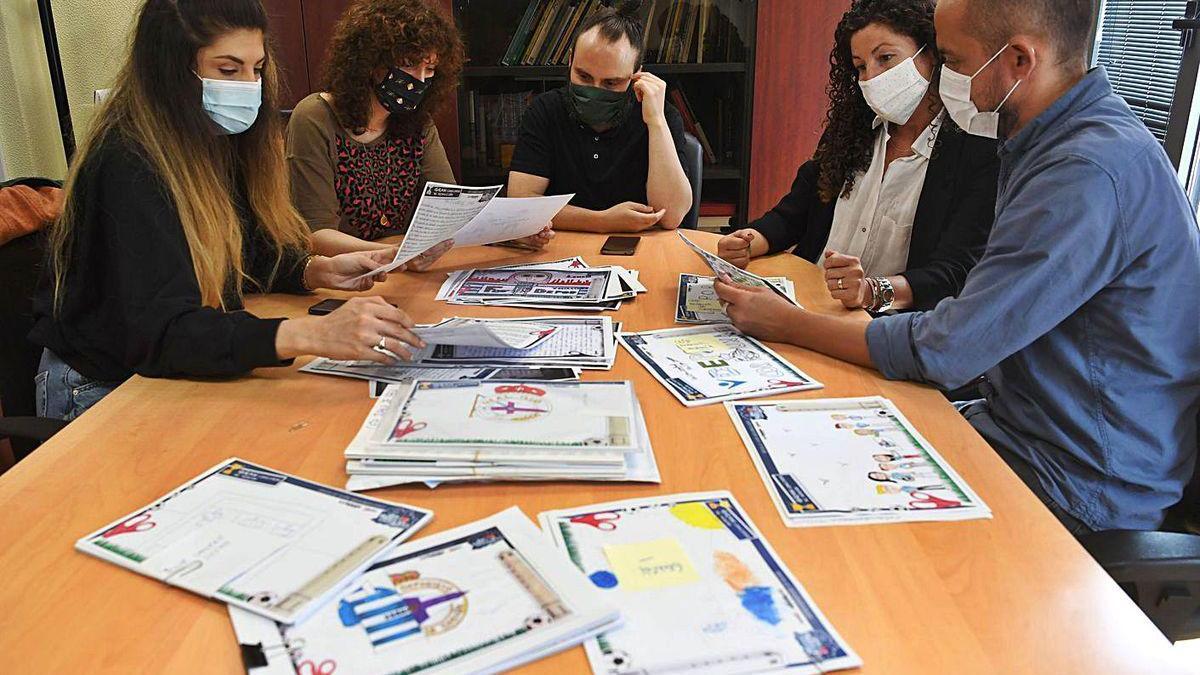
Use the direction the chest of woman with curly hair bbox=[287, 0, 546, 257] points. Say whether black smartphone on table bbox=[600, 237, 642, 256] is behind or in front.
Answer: in front

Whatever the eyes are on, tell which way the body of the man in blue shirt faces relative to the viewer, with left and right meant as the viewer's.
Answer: facing to the left of the viewer

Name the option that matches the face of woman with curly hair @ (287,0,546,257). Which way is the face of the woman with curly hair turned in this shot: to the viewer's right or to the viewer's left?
to the viewer's right

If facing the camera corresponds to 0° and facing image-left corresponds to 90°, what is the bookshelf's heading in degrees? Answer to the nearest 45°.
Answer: approximately 0°

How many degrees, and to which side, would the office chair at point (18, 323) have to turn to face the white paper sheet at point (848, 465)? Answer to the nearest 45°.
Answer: approximately 45° to its right

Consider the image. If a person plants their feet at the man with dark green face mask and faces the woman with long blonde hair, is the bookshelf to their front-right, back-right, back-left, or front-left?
back-right

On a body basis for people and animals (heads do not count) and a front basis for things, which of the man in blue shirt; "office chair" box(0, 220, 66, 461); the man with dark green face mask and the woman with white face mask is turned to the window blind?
the office chair

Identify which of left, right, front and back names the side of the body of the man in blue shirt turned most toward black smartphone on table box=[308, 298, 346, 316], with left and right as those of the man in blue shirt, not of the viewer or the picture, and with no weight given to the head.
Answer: front

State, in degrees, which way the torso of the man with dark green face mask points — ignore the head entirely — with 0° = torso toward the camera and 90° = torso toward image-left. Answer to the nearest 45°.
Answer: approximately 0°

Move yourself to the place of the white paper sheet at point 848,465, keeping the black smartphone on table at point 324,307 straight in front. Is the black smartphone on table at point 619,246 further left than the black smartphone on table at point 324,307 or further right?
right

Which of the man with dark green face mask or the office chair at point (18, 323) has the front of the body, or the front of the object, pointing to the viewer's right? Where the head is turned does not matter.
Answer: the office chair

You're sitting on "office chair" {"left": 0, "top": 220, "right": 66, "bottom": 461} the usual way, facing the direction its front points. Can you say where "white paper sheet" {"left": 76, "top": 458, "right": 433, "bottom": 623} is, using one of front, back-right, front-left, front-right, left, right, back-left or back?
right

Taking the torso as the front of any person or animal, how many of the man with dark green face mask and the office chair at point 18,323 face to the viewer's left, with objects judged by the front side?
0

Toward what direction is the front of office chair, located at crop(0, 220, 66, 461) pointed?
to the viewer's right

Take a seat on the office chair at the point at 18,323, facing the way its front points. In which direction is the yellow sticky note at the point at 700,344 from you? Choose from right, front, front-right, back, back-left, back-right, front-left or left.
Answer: front-right

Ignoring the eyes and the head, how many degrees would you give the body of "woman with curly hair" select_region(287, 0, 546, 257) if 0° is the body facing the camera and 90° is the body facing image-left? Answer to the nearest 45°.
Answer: approximately 315°
